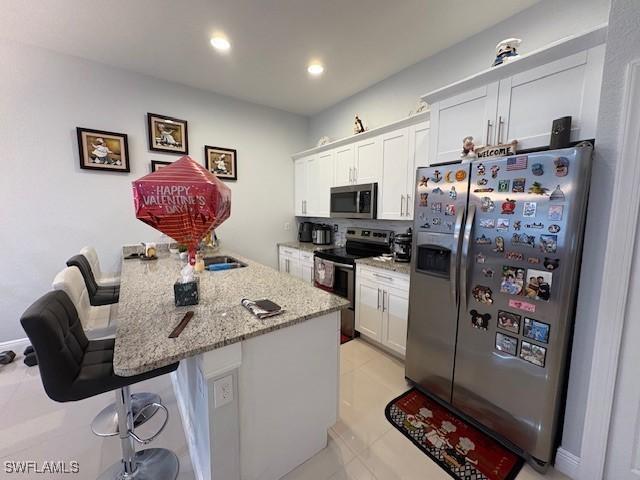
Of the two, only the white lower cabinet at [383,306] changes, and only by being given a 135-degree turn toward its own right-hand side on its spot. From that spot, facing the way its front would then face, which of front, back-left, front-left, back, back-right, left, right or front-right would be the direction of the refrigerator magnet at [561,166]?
back-right

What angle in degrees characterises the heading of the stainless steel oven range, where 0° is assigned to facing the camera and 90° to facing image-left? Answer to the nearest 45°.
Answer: approximately 45°

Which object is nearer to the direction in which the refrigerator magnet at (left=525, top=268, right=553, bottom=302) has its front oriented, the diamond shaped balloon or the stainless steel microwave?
the diamond shaped balloon

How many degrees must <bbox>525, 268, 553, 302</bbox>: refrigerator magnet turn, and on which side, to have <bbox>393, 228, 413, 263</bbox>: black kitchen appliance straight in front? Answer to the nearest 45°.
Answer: approximately 135° to its right

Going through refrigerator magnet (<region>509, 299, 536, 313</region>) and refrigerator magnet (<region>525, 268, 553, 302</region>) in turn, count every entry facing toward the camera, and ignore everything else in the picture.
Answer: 2

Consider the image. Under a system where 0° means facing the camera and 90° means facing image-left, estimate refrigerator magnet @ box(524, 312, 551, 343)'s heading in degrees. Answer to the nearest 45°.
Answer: approximately 45°

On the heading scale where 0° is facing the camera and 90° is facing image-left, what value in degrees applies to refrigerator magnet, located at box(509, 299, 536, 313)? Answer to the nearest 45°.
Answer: approximately 0°

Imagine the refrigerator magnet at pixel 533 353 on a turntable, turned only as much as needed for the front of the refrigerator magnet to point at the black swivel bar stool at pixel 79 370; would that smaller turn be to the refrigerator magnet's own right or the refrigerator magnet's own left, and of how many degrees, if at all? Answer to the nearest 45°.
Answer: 0° — it already faces it

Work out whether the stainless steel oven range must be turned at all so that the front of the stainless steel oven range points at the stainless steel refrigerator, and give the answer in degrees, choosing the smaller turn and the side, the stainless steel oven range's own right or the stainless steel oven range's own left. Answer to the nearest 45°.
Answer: approximately 90° to the stainless steel oven range's own left

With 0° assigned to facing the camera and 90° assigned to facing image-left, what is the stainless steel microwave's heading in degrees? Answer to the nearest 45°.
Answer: approximately 45°
